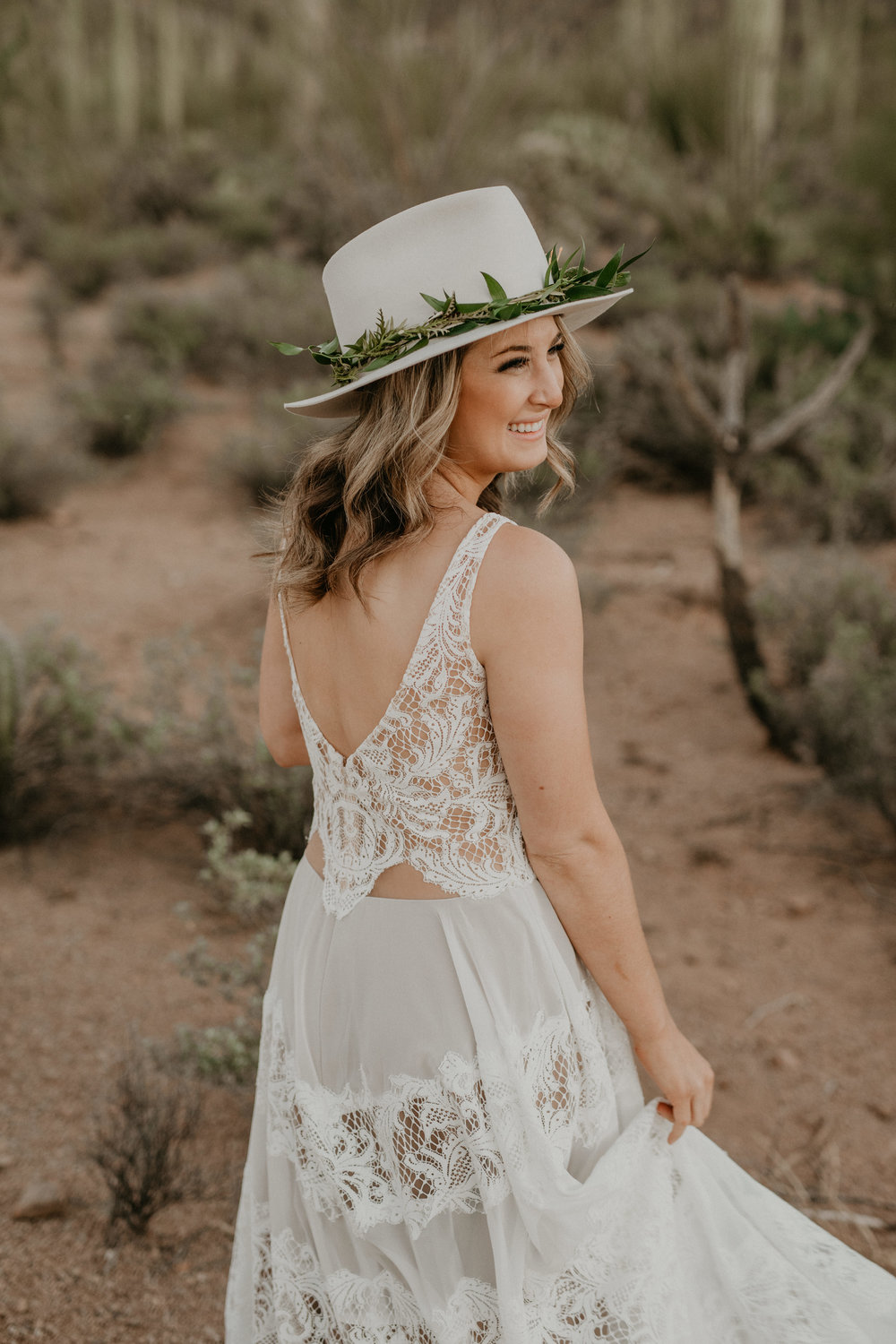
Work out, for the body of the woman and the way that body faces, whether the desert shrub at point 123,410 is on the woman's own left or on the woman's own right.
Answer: on the woman's own left

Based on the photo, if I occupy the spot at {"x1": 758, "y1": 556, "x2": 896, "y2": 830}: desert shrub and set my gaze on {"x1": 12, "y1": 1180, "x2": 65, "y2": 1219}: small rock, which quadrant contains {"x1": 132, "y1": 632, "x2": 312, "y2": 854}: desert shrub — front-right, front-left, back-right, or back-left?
front-right

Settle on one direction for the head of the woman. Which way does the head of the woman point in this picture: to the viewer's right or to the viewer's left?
to the viewer's right

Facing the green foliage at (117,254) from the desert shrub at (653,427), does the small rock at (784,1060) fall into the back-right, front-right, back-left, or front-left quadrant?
back-left

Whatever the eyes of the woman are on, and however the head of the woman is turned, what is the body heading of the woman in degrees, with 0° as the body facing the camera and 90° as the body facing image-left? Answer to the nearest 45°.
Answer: approximately 225°

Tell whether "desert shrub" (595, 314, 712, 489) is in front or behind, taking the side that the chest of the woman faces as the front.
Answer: in front

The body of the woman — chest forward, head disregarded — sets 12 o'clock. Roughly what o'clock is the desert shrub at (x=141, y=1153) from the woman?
The desert shrub is roughly at 9 o'clock from the woman.

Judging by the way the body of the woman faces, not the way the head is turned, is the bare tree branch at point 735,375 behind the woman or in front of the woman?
in front

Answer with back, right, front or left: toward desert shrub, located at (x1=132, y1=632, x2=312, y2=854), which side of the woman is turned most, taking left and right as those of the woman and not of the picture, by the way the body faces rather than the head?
left

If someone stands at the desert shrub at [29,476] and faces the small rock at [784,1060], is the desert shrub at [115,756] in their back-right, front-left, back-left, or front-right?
front-right

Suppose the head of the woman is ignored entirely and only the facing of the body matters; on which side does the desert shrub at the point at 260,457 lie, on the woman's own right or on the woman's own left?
on the woman's own left
